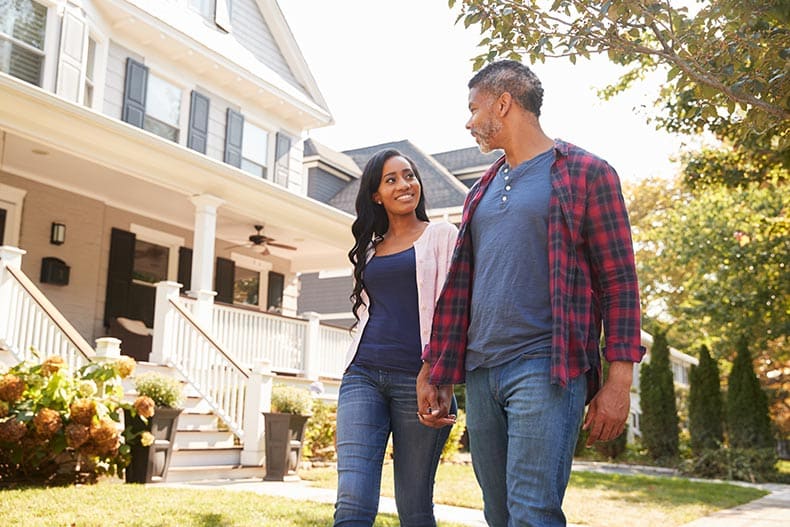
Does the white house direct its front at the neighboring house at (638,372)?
no

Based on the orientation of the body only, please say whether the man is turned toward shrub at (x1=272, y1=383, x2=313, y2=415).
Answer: no

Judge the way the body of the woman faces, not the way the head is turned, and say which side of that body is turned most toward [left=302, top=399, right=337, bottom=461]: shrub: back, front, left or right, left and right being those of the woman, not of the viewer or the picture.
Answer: back

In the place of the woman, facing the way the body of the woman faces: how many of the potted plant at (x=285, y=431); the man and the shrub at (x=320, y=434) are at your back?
2

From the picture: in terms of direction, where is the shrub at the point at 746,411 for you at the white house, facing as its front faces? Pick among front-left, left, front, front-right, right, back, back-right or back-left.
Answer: front-left

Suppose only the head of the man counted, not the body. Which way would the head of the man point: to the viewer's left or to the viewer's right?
to the viewer's left

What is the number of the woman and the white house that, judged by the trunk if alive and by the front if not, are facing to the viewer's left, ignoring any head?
0

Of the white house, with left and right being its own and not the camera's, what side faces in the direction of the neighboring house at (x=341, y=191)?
left

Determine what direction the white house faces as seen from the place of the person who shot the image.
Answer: facing the viewer and to the right of the viewer

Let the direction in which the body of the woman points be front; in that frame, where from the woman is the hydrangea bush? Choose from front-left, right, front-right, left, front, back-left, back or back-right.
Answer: back-right

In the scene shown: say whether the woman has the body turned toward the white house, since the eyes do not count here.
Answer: no

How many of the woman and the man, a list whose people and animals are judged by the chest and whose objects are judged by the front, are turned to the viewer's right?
0

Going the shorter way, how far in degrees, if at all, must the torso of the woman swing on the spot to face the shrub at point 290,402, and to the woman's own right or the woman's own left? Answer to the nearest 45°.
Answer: approximately 180°

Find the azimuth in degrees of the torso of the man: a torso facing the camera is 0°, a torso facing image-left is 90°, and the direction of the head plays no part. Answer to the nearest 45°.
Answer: approximately 45°

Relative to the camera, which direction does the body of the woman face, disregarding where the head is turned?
toward the camera
